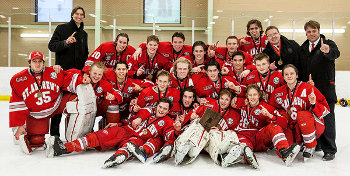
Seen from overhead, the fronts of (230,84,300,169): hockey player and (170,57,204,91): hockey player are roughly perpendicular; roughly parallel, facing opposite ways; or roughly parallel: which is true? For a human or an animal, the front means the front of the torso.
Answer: roughly parallel

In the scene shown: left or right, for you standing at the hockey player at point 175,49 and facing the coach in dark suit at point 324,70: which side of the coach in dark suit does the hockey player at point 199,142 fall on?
right

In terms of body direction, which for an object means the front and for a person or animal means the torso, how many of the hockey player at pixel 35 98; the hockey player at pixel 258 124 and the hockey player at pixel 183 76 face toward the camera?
3

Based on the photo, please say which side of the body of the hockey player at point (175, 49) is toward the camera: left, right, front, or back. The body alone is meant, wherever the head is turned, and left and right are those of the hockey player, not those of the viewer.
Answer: front

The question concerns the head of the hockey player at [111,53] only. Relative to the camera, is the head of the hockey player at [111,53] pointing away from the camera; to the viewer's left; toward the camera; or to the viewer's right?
toward the camera

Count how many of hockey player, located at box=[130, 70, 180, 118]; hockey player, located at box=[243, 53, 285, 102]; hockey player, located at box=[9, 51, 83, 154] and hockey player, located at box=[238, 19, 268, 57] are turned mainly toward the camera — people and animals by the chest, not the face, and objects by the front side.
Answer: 4

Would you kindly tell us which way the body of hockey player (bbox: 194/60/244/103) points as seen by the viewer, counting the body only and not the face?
toward the camera

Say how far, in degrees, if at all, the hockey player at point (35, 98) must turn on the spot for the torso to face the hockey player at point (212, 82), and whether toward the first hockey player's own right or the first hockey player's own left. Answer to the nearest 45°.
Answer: approximately 90° to the first hockey player's own left

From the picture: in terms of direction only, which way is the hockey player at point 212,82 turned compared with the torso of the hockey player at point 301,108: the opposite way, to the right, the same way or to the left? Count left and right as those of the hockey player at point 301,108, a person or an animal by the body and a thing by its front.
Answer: the same way

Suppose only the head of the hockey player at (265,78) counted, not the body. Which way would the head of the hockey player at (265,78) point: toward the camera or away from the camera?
toward the camera

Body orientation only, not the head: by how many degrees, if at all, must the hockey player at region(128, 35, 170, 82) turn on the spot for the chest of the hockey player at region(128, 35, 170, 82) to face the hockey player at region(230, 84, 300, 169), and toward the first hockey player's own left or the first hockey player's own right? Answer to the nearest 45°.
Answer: approximately 45° to the first hockey player's own left

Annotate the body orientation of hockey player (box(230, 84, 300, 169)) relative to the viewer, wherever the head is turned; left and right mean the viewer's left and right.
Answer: facing the viewer

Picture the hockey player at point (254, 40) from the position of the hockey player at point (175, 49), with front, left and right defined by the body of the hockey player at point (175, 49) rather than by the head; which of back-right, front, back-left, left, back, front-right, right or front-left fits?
left
